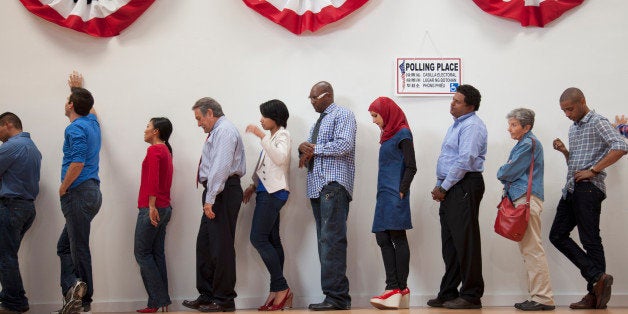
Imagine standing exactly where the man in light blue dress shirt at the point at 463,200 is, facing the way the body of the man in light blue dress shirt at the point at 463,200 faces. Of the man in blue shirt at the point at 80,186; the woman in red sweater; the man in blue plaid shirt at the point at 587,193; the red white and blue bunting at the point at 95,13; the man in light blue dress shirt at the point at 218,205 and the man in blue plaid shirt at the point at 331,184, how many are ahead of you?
5

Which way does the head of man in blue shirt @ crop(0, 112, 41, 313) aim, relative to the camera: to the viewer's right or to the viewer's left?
to the viewer's left

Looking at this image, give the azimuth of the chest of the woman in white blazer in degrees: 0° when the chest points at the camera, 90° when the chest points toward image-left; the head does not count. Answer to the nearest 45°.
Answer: approximately 90°

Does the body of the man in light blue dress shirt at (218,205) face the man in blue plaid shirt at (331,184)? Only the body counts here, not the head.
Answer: no

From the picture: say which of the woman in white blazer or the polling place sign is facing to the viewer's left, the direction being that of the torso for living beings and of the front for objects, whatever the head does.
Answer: the woman in white blazer

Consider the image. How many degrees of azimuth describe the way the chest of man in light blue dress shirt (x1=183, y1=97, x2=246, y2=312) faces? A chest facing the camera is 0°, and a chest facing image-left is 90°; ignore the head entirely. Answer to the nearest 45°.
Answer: approximately 90°

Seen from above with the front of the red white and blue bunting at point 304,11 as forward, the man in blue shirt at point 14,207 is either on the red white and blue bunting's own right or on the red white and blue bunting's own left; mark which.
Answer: on the red white and blue bunting's own right

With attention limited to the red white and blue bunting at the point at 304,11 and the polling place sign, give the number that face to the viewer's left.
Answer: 0

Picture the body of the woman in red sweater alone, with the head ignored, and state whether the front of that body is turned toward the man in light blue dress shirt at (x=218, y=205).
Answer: no

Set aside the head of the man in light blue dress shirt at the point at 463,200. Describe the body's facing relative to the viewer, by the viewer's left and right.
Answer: facing to the left of the viewer

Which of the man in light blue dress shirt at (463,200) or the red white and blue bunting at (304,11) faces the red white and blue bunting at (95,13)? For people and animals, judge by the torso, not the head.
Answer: the man in light blue dress shirt

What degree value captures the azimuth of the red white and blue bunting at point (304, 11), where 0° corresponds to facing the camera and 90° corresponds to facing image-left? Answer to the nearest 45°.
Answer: approximately 0°

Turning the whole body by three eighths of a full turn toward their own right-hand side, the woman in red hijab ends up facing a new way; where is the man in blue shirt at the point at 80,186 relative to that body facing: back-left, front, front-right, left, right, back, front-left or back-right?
back-left

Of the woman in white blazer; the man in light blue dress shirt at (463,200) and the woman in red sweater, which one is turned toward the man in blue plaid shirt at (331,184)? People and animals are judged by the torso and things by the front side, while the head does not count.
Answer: the man in light blue dress shirt

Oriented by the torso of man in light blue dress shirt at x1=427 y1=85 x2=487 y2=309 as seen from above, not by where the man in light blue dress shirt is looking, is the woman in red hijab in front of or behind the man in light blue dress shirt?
in front

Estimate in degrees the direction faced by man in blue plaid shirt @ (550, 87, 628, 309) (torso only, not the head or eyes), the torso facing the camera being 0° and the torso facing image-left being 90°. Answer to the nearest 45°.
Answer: approximately 45°

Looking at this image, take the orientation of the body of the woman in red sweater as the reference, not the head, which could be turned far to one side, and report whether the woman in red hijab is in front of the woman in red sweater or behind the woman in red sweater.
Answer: behind

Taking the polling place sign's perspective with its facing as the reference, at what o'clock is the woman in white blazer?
The woman in white blazer is roughly at 2 o'clock from the polling place sign.

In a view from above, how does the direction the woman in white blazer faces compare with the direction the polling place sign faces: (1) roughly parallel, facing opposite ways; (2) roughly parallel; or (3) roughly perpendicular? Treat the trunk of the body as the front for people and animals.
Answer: roughly perpendicular

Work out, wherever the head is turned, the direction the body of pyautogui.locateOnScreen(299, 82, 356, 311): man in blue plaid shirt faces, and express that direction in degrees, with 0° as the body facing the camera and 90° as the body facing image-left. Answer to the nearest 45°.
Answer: approximately 90°
